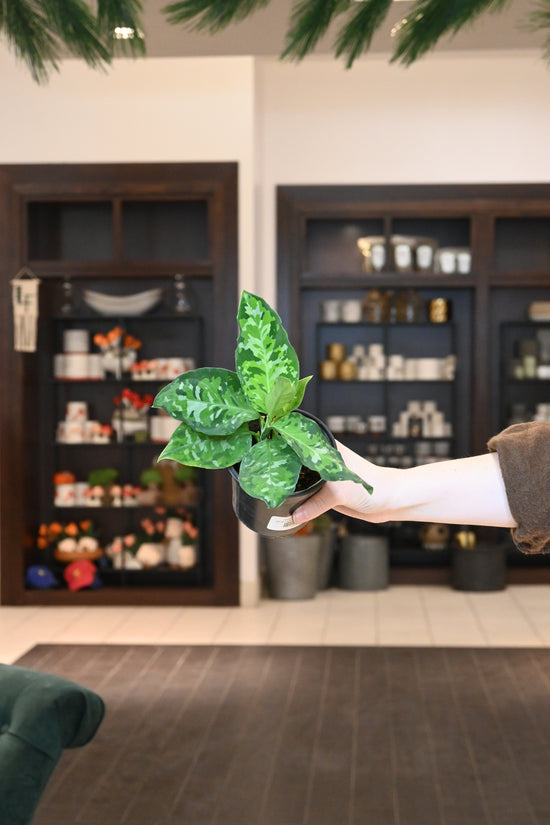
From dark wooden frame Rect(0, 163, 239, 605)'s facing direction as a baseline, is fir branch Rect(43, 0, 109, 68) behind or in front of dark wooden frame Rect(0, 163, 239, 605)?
in front

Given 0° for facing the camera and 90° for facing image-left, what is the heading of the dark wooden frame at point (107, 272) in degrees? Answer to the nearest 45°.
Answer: approximately 0°

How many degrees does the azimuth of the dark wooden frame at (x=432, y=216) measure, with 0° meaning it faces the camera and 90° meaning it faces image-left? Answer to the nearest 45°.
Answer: approximately 0°

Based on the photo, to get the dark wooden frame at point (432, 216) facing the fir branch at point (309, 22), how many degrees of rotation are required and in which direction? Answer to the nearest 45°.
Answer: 0° — it already faces it

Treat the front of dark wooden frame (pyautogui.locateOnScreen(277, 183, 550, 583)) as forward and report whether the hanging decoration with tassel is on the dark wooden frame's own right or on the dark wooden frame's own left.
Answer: on the dark wooden frame's own right

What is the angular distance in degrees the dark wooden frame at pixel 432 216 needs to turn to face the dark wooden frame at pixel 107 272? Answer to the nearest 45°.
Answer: approximately 90° to its right

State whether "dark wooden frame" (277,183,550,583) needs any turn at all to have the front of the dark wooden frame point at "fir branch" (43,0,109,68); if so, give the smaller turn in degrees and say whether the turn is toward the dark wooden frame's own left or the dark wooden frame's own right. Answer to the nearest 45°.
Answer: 0° — it already faces it

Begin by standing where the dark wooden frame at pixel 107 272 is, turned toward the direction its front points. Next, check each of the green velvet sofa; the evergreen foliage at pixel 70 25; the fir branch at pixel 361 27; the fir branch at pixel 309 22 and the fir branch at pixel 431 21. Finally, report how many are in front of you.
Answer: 5

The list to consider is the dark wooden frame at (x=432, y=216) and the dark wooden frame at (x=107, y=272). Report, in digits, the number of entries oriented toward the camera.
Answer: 2

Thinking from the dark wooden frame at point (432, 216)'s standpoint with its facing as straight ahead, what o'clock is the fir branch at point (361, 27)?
The fir branch is roughly at 12 o'clock from the dark wooden frame.

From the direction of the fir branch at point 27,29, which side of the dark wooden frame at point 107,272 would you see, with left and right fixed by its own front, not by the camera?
front
